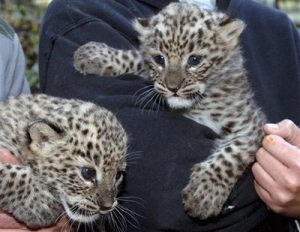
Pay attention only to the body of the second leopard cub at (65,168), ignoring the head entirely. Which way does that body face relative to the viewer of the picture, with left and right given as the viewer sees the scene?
facing the viewer and to the right of the viewer
